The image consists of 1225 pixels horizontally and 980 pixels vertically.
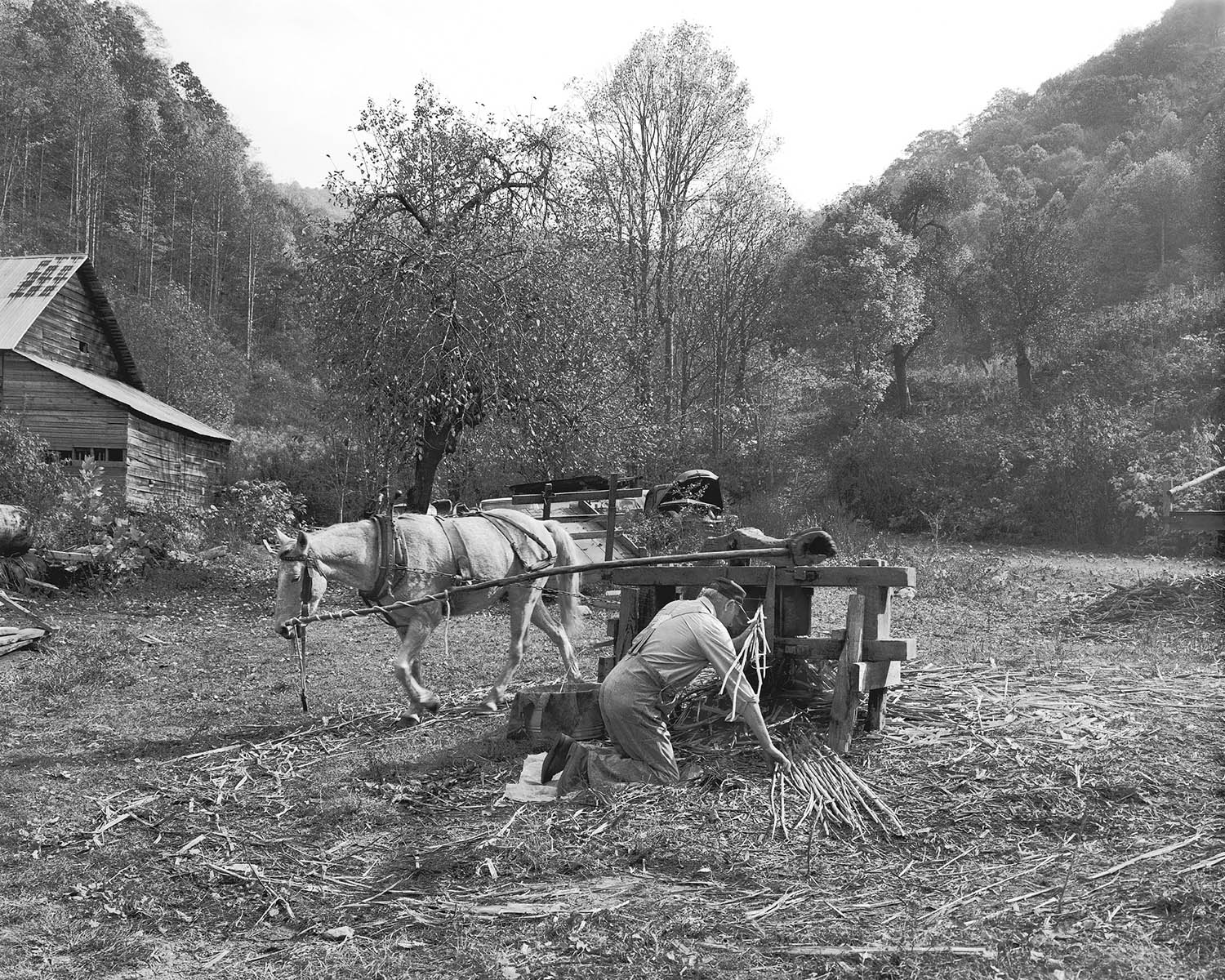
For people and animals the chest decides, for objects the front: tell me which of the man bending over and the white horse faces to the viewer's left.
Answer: the white horse

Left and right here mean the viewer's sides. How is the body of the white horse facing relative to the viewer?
facing to the left of the viewer

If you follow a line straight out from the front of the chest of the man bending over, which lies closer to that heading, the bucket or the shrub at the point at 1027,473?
the shrub

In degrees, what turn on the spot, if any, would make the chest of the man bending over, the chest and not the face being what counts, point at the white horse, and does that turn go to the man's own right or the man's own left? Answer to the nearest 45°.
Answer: approximately 135° to the man's own left

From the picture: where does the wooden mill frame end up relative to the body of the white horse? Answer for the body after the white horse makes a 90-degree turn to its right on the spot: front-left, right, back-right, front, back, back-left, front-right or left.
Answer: back-right

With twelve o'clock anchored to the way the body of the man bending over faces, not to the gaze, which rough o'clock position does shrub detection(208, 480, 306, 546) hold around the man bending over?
The shrub is roughly at 8 o'clock from the man bending over.

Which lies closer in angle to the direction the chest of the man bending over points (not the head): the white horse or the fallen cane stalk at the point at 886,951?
the fallen cane stalk

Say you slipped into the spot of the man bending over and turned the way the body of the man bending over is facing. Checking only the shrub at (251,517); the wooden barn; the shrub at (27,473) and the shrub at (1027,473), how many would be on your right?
0

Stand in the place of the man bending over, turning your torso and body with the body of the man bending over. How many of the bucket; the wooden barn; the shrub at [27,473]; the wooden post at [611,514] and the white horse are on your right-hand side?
0

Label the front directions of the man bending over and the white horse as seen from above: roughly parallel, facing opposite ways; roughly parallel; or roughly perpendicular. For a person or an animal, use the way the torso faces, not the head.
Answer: roughly parallel, facing opposite ways

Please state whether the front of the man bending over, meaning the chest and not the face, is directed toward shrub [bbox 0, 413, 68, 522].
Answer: no

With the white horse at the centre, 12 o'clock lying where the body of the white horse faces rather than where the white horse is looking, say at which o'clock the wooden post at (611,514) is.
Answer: The wooden post is roughly at 4 o'clock from the white horse.

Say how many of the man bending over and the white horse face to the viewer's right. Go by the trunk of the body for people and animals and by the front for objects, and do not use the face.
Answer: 1

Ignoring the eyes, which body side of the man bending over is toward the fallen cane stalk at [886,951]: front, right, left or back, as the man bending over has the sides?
right

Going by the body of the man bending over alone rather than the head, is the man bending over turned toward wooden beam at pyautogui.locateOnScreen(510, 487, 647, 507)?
no

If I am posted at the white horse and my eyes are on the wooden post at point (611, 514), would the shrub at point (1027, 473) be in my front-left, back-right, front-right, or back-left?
front-right

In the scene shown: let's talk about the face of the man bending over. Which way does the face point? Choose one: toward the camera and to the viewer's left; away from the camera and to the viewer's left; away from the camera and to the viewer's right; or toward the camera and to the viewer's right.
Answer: away from the camera and to the viewer's right

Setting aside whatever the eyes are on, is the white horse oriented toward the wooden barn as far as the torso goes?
no

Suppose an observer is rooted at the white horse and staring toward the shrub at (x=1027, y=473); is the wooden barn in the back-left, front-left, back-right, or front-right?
front-left

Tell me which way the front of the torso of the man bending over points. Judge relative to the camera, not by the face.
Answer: to the viewer's right
